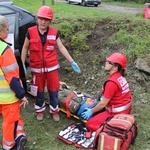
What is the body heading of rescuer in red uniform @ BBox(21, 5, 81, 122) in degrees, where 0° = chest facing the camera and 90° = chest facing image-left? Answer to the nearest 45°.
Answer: approximately 0°

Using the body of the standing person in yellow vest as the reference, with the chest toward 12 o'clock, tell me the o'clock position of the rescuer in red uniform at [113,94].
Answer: The rescuer in red uniform is roughly at 1 o'clock from the standing person in yellow vest.

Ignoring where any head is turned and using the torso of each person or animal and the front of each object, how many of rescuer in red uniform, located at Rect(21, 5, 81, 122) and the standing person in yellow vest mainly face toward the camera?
1

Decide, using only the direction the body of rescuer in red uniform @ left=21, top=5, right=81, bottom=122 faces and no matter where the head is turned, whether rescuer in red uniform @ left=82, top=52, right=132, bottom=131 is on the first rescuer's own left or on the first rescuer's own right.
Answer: on the first rescuer's own left

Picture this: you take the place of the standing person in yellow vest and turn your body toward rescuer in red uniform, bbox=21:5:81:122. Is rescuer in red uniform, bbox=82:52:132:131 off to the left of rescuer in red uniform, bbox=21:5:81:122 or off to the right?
right

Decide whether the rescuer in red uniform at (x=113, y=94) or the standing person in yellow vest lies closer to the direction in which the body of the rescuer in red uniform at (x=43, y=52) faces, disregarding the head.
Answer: the standing person in yellow vest

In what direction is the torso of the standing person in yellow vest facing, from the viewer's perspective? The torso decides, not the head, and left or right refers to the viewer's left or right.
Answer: facing away from the viewer and to the right of the viewer
